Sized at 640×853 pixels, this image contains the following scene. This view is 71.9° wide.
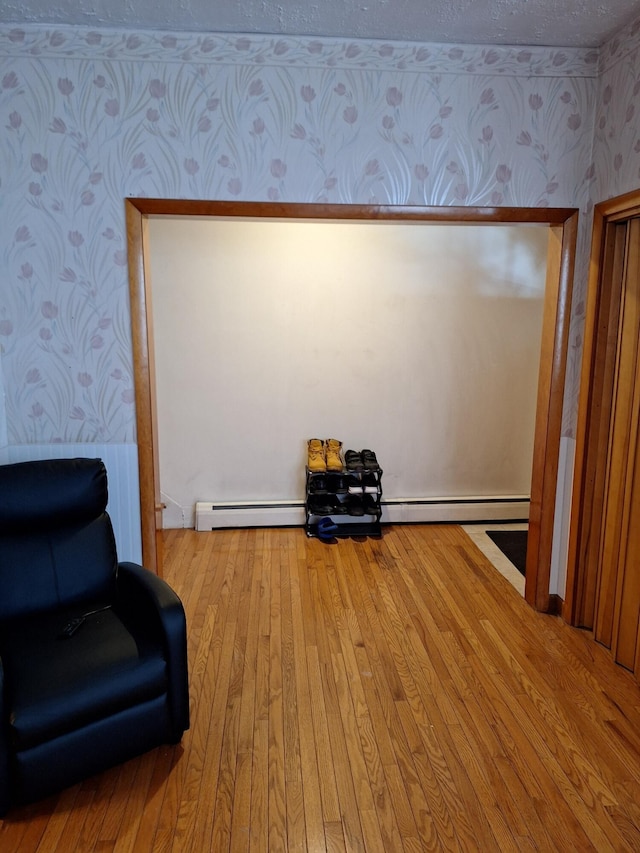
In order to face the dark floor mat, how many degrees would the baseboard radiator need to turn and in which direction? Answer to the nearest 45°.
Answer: approximately 90° to its left

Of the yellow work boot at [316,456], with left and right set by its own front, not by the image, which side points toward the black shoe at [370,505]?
left

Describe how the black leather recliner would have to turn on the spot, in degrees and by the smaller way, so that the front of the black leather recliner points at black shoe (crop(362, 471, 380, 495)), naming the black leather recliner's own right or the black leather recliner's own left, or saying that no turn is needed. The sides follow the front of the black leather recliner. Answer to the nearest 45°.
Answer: approximately 90° to the black leather recliner's own left

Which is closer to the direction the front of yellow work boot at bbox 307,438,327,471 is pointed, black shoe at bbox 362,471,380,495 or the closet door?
the closet door

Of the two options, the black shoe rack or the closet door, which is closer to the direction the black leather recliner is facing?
the closet door
